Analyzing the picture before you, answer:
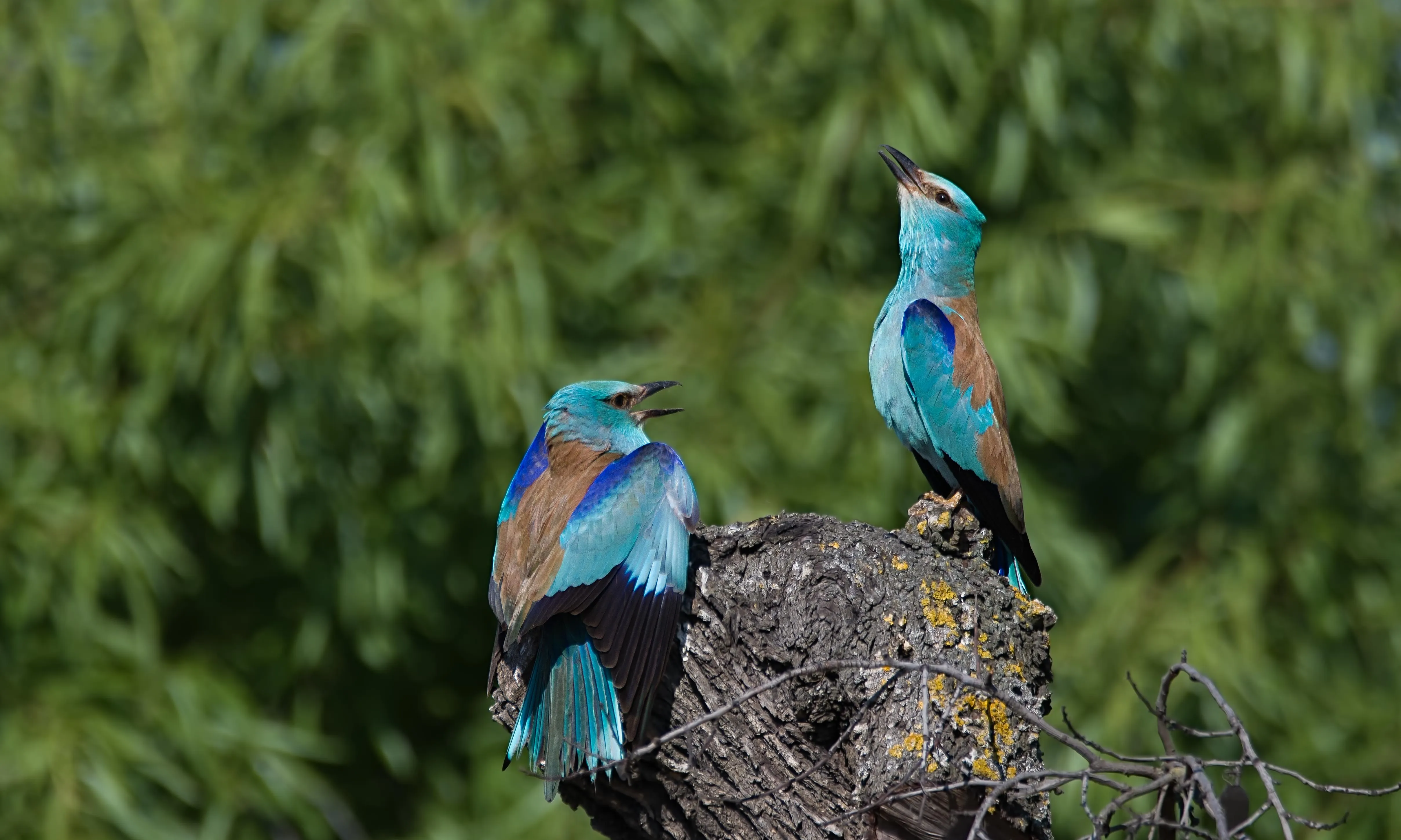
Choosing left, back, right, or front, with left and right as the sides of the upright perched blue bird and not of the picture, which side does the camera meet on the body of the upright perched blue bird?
left

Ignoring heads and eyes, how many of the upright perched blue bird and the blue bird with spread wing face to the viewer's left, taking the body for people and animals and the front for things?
1

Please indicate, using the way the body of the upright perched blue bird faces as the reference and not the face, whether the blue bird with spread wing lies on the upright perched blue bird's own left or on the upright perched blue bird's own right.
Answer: on the upright perched blue bird's own left

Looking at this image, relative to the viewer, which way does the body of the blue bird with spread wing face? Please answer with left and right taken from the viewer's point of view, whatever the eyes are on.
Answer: facing away from the viewer and to the right of the viewer

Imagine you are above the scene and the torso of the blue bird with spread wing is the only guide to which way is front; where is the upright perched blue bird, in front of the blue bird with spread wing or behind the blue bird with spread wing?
in front
